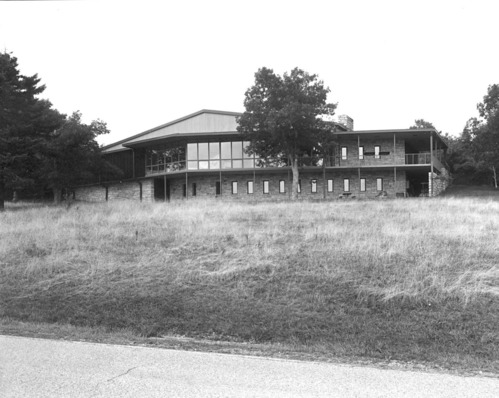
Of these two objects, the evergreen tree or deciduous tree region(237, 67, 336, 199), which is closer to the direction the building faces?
the deciduous tree

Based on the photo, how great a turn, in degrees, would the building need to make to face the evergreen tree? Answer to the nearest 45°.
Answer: approximately 45° to its right

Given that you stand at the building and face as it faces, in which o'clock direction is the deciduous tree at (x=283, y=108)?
The deciduous tree is roughly at 12 o'clock from the building.

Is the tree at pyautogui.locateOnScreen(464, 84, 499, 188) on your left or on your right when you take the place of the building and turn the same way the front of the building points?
on your left

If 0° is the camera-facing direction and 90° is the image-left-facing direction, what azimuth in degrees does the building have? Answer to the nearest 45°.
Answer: approximately 0°

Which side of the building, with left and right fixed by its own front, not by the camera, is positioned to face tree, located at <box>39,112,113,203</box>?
right
